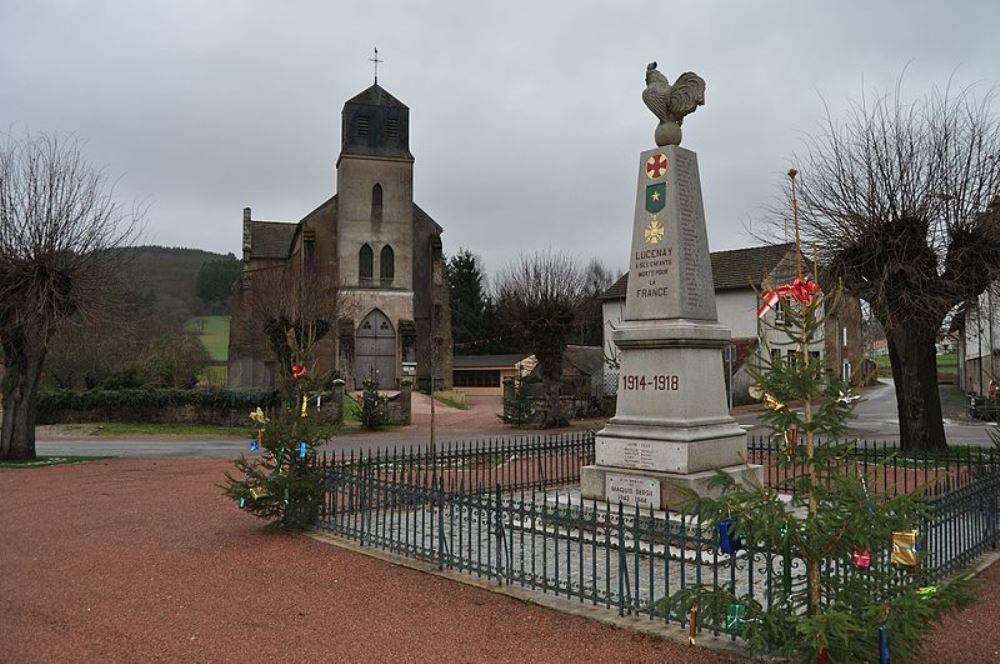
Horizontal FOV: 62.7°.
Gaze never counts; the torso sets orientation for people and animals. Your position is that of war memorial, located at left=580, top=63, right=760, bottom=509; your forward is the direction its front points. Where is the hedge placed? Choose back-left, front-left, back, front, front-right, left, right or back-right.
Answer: right

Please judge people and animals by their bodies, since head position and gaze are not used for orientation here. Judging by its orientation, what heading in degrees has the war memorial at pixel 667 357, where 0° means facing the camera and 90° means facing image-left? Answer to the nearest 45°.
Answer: approximately 45°

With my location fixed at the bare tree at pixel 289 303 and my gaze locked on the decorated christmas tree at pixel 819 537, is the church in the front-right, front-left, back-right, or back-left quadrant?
back-left

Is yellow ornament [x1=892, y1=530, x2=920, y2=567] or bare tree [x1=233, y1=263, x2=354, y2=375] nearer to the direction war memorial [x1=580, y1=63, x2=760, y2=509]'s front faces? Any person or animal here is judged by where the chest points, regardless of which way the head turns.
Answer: the yellow ornament

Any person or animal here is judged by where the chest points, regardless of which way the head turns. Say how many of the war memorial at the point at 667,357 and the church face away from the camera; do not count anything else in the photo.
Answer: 0

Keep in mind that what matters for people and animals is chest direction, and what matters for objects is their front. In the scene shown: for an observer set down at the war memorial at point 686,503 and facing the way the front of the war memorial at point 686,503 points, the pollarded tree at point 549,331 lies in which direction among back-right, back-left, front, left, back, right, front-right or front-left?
back-right

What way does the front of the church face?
toward the camera

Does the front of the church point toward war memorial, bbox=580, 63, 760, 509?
yes

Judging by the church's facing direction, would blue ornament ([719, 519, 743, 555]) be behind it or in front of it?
in front

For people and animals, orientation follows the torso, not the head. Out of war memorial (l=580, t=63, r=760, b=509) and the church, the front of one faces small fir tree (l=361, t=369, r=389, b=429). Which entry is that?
the church

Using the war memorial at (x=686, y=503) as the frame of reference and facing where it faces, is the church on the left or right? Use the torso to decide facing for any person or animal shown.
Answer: on its right

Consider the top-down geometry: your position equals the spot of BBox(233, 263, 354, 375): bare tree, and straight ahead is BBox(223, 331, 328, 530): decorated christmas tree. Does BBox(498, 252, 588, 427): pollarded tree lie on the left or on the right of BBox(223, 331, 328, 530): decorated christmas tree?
left

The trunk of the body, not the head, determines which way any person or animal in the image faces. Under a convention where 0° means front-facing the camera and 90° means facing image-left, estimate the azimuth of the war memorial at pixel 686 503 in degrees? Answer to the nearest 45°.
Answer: approximately 45°

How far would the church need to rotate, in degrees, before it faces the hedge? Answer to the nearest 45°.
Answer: approximately 45° to its right

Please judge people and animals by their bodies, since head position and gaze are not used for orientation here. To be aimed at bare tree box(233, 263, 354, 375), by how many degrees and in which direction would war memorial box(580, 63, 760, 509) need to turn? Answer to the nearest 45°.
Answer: approximately 90° to its right

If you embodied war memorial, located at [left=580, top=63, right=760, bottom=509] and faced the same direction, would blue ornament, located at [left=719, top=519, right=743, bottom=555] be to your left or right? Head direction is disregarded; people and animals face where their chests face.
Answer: on your left

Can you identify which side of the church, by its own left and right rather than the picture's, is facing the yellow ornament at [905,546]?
front
